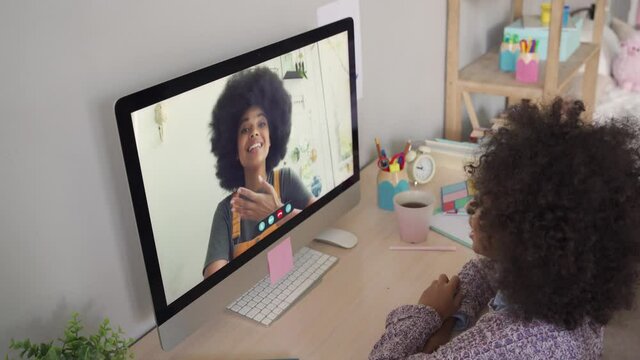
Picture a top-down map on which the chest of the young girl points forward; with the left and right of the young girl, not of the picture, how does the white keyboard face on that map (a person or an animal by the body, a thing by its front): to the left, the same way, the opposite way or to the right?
the opposite way

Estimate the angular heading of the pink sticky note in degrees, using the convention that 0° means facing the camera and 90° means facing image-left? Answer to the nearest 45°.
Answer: approximately 315°

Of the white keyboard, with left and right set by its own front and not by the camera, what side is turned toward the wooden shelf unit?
left

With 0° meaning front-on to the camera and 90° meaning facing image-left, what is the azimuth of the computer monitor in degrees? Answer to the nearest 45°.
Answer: approximately 315°

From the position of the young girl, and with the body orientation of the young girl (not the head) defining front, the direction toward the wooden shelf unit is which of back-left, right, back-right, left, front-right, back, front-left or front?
front-right

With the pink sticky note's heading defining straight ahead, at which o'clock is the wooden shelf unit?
The wooden shelf unit is roughly at 9 o'clock from the pink sticky note.

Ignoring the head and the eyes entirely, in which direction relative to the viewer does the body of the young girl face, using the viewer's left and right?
facing away from the viewer and to the left of the viewer

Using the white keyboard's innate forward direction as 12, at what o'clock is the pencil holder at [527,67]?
The pencil holder is roughly at 9 o'clock from the white keyboard.

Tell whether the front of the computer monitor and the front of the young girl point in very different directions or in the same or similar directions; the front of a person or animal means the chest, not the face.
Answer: very different directions

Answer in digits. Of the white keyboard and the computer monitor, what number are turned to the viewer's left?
0

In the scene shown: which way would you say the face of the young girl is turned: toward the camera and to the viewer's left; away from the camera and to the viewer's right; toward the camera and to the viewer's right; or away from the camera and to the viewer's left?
away from the camera and to the viewer's left
